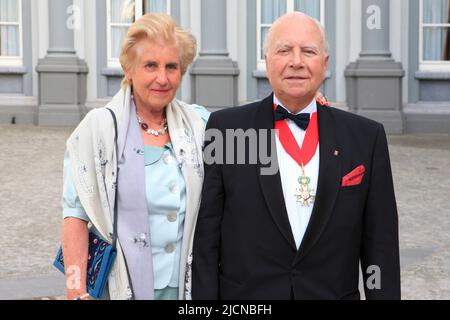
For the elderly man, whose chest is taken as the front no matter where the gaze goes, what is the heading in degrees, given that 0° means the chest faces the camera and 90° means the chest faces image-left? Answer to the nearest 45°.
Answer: approximately 0°

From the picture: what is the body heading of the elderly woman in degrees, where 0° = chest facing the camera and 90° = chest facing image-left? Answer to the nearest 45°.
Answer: approximately 315°
